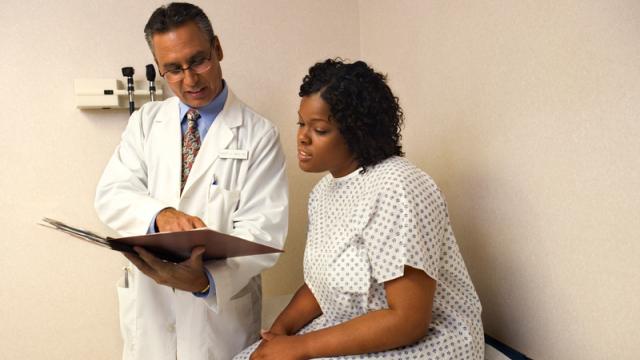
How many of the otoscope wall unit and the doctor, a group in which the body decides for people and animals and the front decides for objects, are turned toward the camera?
2

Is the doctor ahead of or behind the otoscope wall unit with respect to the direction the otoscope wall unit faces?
ahead

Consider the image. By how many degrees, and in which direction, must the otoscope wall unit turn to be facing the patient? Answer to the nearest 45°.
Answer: approximately 45° to its left

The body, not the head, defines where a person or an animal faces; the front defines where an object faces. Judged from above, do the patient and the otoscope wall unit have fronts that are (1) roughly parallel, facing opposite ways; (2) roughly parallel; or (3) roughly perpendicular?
roughly perpendicular

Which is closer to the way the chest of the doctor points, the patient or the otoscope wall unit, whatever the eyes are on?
the patient

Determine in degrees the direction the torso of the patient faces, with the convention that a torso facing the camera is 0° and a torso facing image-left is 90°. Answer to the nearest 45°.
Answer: approximately 45°

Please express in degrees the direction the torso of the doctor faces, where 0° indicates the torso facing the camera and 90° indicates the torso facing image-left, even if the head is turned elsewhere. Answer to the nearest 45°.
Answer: approximately 0°

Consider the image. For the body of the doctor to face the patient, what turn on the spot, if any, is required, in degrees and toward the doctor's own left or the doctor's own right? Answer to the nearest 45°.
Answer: approximately 45° to the doctor's own left

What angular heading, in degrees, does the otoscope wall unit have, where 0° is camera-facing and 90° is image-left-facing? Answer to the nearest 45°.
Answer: approximately 0°
